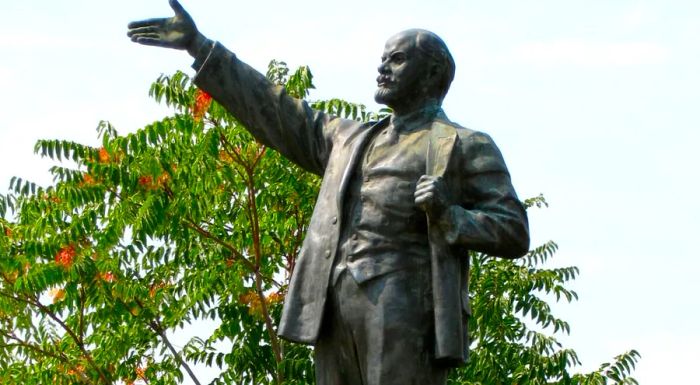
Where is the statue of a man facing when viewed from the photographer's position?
facing the viewer and to the left of the viewer
